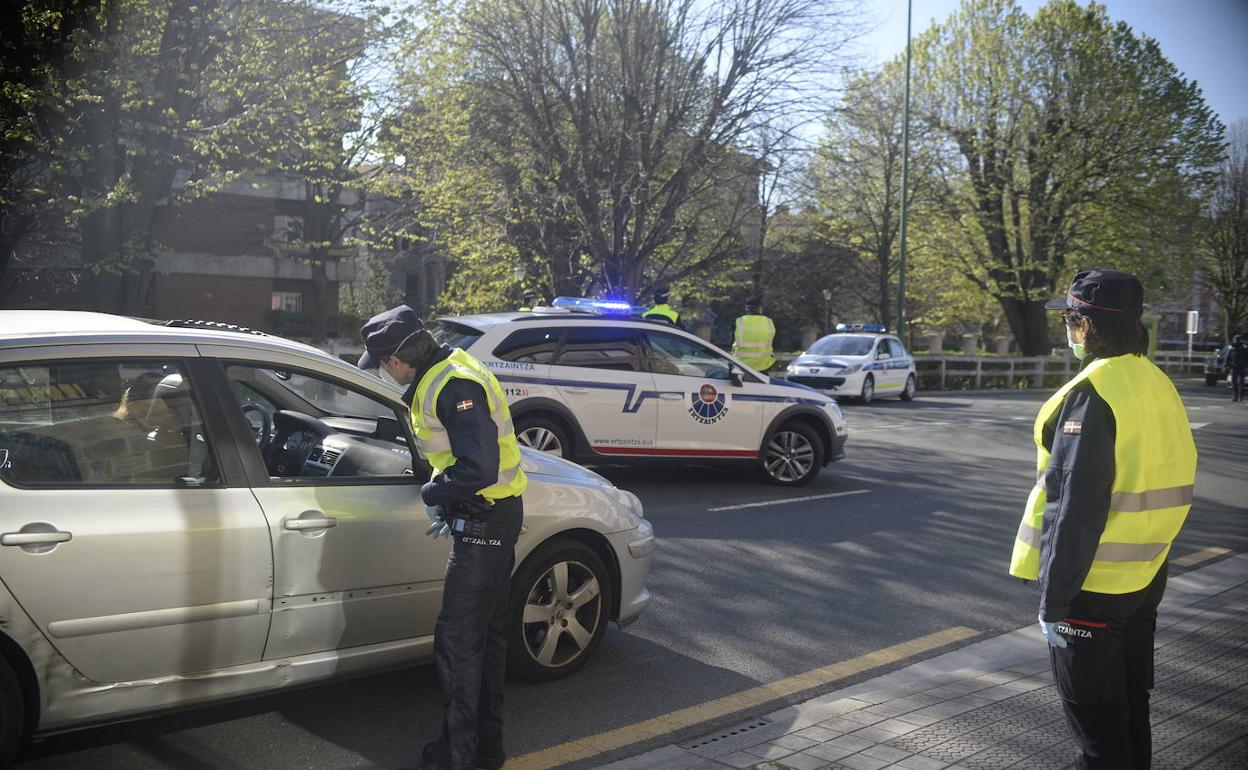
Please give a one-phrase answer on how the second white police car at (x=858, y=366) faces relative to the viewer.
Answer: facing the viewer and to the left of the viewer

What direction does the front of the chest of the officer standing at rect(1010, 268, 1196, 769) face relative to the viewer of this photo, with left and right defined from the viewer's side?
facing away from the viewer and to the left of the viewer

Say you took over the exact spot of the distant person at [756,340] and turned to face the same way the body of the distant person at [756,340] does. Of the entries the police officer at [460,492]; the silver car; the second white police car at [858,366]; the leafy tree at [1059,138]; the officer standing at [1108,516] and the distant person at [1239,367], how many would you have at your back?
3

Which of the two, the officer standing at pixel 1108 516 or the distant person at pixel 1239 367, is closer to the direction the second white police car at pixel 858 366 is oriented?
the officer standing

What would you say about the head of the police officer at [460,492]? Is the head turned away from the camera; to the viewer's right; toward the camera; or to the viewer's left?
to the viewer's left

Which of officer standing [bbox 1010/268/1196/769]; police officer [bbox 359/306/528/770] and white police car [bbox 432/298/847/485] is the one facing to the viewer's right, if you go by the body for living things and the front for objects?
the white police car

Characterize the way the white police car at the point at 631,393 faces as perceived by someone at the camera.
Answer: facing to the right of the viewer

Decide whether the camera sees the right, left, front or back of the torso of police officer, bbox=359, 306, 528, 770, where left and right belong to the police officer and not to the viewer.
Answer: left

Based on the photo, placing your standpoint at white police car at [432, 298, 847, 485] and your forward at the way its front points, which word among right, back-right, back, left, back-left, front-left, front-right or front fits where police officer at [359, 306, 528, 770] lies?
right

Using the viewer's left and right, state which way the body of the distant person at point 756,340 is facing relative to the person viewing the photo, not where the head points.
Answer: facing away from the viewer

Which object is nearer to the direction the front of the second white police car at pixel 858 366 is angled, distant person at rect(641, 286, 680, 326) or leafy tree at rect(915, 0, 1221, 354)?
the distant person

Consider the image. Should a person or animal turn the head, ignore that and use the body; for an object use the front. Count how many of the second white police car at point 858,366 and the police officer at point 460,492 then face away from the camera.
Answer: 0

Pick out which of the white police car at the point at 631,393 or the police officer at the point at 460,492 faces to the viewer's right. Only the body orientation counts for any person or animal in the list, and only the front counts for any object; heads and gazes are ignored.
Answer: the white police car

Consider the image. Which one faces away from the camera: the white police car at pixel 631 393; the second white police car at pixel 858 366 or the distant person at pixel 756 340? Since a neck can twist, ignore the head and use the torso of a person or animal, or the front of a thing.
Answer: the distant person
